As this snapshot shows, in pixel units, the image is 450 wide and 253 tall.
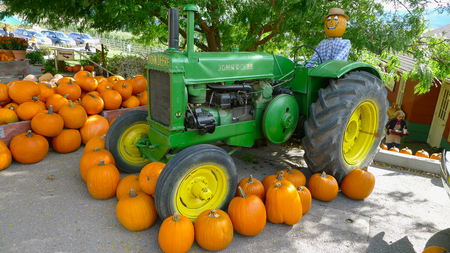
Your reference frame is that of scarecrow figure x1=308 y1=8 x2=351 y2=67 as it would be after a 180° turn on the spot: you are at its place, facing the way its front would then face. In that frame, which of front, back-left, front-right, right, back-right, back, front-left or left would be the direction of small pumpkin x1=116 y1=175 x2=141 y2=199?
back

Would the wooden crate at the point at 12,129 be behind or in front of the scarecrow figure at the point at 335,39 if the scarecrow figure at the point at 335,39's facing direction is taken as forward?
in front

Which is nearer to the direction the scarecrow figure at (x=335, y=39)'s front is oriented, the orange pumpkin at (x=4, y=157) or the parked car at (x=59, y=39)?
the orange pumpkin

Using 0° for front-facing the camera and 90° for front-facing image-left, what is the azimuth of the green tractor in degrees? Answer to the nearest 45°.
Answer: approximately 45°

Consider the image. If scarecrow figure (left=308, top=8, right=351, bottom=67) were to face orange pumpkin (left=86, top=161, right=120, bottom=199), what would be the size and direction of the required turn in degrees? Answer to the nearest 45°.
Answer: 0° — it already faces it

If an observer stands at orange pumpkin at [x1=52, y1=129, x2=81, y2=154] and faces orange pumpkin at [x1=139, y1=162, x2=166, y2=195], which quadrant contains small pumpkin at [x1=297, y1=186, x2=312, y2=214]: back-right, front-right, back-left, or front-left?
front-left

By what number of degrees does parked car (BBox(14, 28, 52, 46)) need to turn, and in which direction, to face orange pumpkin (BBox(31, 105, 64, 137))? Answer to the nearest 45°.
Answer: approximately 45° to its right

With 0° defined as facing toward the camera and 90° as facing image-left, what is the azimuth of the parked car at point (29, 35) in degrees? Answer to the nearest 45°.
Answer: approximately 315°

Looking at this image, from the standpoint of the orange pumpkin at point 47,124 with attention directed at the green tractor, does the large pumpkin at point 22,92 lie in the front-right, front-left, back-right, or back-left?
back-left

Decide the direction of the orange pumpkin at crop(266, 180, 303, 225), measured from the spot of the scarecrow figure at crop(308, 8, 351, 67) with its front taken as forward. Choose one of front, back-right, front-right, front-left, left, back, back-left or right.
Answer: front-left

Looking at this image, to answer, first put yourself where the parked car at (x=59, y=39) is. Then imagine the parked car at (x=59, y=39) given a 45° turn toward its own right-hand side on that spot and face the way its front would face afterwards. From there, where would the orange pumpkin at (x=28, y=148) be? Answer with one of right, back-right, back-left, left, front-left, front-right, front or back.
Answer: front

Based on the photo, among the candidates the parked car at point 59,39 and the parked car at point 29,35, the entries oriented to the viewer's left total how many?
0

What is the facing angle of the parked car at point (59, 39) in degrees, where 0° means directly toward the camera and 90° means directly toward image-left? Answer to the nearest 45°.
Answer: approximately 315°
